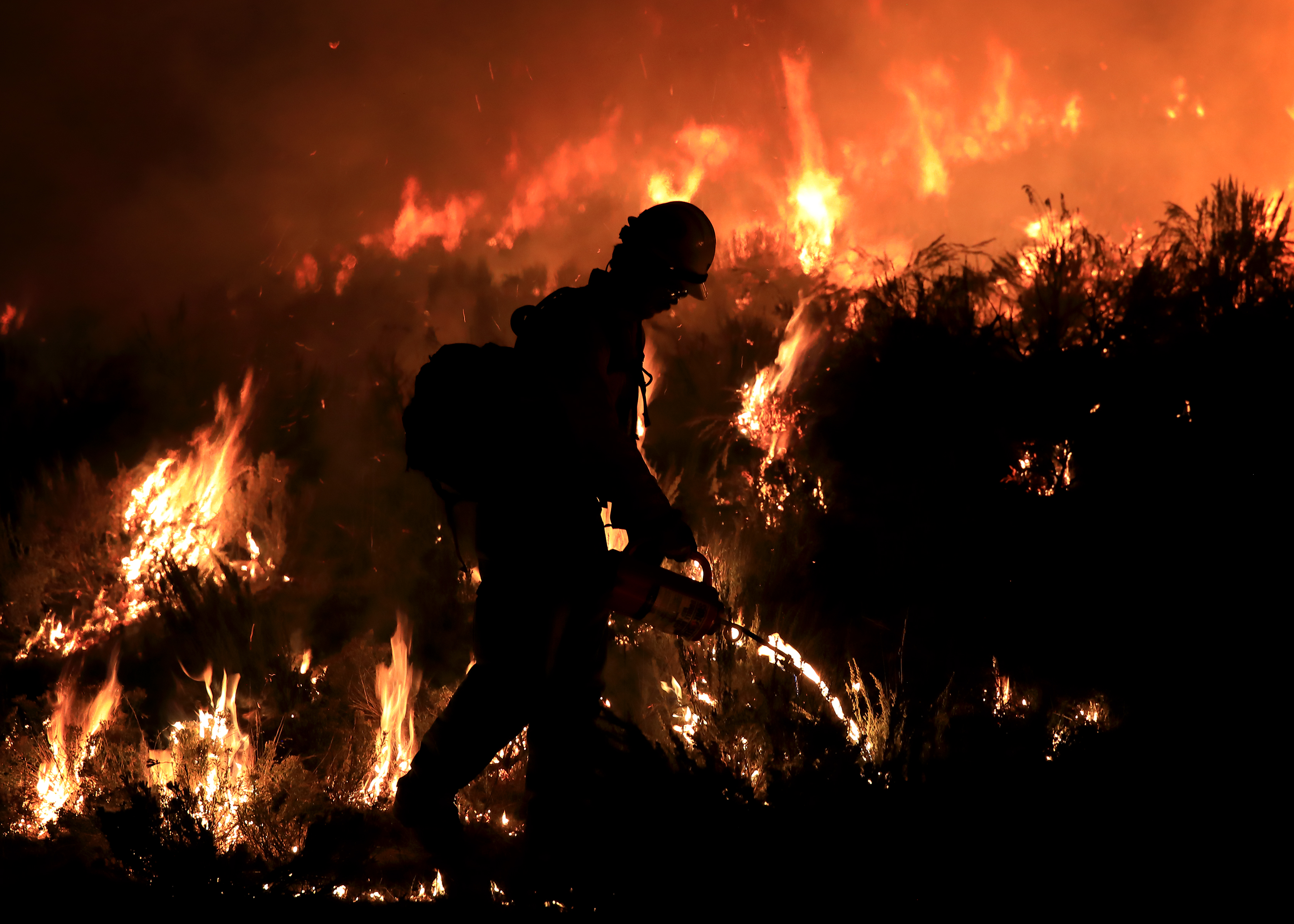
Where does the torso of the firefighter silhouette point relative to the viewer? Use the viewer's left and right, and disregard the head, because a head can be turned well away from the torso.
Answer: facing to the right of the viewer

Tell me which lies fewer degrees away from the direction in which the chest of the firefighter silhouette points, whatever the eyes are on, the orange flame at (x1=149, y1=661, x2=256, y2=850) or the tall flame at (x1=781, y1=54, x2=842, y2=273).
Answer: the tall flame

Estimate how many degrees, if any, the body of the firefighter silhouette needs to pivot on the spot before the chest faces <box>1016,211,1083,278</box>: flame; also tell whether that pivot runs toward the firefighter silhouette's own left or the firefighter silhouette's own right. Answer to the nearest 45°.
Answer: approximately 45° to the firefighter silhouette's own left

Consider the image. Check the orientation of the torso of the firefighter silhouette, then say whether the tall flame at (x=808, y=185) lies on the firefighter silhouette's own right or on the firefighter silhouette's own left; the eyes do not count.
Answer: on the firefighter silhouette's own left

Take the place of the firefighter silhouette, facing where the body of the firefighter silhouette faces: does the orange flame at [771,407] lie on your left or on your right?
on your left
